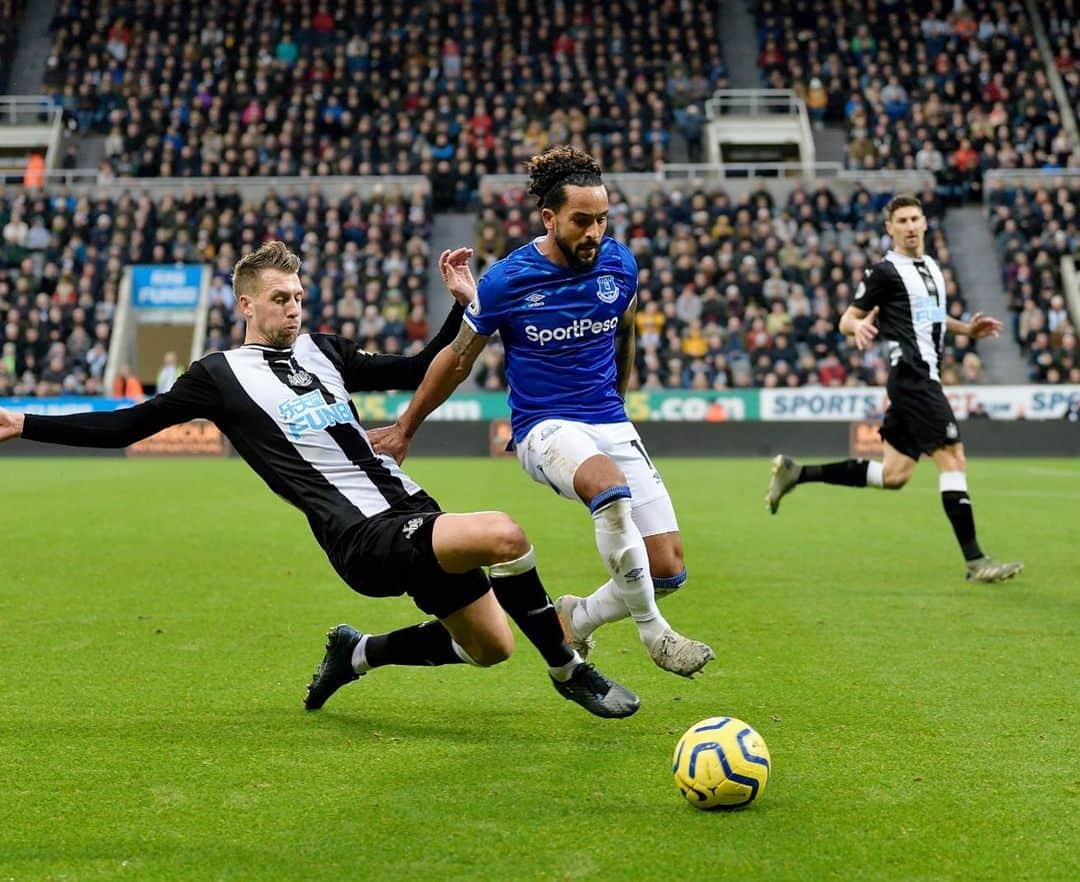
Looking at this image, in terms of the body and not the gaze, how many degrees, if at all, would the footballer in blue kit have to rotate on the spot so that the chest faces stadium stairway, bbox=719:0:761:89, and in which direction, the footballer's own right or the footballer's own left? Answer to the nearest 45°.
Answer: approximately 135° to the footballer's own left

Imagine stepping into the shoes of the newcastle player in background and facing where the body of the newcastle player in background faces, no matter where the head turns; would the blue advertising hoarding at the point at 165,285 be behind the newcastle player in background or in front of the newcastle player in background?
behind

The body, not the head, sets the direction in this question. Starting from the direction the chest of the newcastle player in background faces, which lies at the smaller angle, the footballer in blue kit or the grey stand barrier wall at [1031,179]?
the footballer in blue kit

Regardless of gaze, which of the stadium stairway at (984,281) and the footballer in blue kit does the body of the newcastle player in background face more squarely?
the footballer in blue kit

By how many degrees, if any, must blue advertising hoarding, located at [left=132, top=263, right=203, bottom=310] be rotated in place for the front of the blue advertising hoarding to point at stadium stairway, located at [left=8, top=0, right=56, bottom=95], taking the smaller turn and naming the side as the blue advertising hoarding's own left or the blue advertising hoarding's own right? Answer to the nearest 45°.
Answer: approximately 180°

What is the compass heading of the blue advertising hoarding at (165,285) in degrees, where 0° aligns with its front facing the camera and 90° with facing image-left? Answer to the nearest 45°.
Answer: approximately 0°

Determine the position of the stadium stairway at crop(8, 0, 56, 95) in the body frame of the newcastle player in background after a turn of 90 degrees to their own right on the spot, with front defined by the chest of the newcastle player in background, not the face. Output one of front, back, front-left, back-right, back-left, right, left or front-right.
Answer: right

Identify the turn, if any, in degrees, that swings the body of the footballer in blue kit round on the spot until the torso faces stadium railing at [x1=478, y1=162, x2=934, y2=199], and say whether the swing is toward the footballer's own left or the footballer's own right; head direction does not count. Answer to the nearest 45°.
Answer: approximately 135° to the footballer's own left
